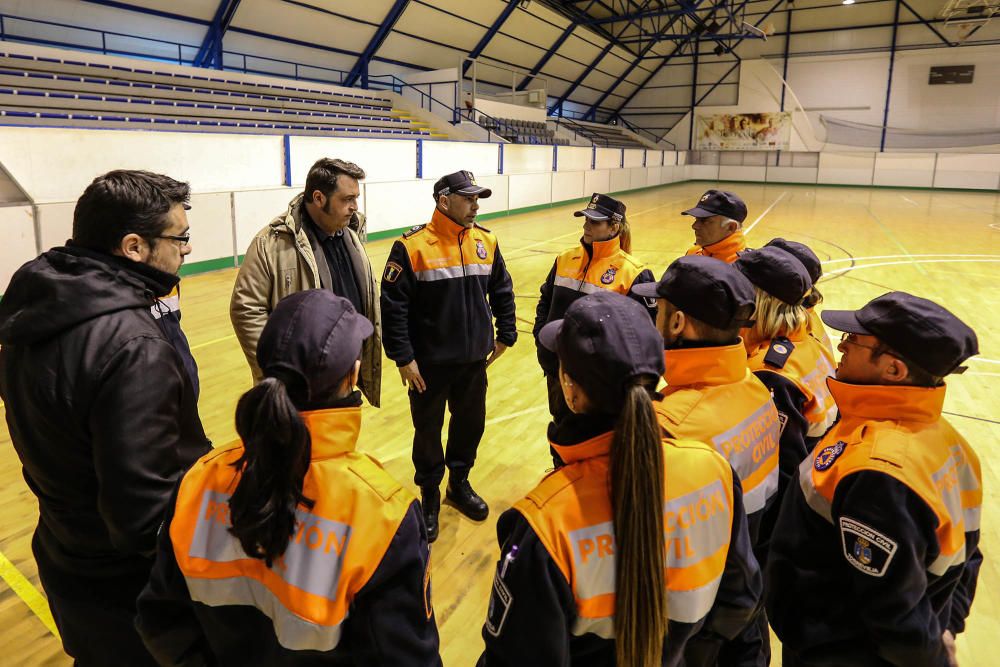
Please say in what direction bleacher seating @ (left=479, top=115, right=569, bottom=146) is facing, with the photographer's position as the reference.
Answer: facing the viewer and to the right of the viewer

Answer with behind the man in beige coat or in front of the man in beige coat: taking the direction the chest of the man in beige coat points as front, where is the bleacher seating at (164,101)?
behind

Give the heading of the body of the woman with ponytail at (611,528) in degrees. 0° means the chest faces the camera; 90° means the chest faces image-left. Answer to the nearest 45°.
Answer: approximately 135°

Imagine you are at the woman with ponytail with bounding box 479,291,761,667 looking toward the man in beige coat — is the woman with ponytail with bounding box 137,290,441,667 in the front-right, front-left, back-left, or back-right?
front-left

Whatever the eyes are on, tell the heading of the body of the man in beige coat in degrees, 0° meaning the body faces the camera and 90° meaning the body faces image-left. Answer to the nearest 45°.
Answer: approximately 315°

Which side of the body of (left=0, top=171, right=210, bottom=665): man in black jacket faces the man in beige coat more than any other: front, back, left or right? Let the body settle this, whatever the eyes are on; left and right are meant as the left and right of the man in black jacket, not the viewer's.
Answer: front

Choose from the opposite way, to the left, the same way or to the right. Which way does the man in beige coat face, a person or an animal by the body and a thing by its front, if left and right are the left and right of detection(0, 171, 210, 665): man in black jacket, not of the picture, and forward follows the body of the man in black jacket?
to the right

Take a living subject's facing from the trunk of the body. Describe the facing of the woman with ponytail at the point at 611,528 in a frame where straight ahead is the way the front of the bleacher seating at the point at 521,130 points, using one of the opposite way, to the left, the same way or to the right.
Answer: the opposite way

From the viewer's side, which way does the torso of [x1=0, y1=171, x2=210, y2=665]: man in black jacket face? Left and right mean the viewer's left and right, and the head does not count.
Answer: facing away from the viewer and to the right of the viewer

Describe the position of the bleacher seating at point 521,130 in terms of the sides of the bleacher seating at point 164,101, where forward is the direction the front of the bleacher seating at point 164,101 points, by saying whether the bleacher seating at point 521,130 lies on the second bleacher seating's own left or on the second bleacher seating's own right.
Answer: on the second bleacher seating's own left

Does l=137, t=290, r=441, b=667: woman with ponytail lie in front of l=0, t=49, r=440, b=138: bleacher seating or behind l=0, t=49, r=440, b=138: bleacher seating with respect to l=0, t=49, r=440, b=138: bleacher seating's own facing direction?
in front

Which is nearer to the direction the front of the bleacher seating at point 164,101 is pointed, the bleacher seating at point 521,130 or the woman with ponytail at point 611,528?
the woman with ponytail

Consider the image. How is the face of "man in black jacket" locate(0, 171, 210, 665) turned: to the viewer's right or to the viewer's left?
to the viewer's right

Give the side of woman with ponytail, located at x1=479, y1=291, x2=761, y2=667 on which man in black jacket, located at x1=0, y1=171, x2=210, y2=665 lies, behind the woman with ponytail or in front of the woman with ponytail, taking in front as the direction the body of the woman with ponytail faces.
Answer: in front
